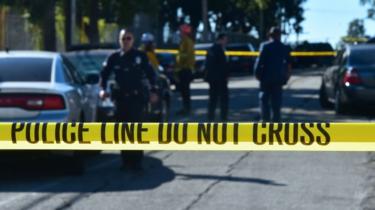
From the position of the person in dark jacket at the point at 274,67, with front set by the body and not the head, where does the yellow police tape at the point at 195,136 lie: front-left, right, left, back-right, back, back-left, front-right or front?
back

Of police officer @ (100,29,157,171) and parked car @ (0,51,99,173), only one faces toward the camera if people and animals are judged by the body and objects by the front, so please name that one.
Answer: the police officer

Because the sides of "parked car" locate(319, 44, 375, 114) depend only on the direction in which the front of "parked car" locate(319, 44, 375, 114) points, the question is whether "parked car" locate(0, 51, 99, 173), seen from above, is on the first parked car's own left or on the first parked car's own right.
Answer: on the first parked car's own left

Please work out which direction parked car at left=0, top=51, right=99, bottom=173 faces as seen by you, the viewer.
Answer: facing away from the viewer

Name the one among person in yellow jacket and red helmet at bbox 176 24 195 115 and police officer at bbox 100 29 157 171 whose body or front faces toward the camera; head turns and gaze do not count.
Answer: the police officer

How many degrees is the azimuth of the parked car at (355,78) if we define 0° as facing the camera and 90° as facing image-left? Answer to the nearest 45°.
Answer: approximately 135°

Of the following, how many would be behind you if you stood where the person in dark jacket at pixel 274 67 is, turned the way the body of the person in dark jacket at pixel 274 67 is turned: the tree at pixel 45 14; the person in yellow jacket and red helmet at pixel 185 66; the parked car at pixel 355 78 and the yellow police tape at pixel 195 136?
1

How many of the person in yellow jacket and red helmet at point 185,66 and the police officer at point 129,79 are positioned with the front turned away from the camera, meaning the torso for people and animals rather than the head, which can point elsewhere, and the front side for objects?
0

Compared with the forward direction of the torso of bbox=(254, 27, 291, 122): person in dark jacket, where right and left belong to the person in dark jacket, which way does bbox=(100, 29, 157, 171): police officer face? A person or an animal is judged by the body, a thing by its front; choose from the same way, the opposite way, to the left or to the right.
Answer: the opposite way

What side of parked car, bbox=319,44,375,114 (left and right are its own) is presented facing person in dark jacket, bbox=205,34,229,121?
left

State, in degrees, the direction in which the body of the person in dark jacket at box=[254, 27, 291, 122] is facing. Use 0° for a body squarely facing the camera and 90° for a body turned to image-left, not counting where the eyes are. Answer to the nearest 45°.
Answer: approximately 180°

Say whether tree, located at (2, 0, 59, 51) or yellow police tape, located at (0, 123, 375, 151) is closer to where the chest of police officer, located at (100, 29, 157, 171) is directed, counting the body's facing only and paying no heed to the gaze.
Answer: the yellow police tape

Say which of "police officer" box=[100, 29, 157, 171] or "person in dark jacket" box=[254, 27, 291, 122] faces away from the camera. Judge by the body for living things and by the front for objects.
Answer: the person in dark jacket

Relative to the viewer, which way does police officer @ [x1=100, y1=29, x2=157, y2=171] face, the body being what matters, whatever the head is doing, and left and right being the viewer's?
facing the viewer
